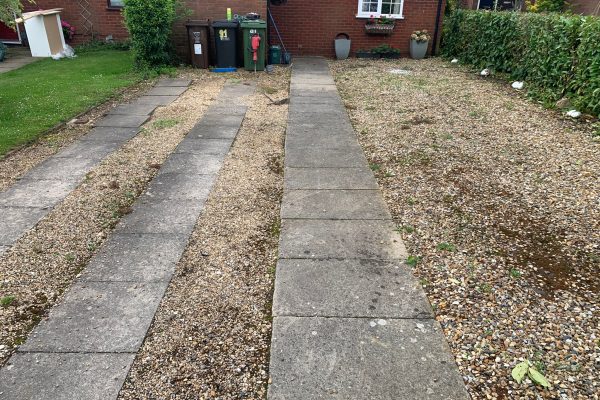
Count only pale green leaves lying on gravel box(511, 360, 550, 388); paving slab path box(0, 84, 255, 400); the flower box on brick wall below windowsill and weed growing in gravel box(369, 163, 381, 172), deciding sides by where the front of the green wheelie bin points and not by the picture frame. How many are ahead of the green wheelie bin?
3

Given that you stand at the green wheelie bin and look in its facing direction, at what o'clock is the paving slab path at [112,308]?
The paving slab path is roughly at 12 o'clock from the green wheelie bin.

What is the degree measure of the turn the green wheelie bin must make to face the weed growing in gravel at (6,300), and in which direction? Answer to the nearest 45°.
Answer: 0° — it already faces it

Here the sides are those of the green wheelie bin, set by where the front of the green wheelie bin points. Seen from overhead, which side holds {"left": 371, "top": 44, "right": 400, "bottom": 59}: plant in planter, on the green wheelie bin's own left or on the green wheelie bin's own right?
on the green wheelie bin's own left

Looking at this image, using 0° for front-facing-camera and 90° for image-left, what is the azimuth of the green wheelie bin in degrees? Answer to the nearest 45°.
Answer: approximately 0°

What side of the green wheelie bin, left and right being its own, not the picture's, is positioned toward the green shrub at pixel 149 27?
right

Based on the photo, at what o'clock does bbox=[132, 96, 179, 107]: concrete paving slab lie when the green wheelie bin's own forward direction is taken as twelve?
The concrete paving slab is roughly at 1 o'clock from the green wheelie bin.

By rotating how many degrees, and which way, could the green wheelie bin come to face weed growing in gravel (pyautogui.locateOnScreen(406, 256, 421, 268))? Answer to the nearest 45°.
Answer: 0° — it already faces it

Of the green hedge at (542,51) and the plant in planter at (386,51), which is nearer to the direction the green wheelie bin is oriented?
the green hedge

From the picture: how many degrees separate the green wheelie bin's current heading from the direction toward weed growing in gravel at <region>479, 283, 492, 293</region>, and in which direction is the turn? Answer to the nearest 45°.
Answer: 0° — it already faces it

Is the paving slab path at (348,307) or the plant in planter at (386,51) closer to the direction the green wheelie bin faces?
the paving slab path

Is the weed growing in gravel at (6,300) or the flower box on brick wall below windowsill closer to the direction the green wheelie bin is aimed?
the weed growing in gravel

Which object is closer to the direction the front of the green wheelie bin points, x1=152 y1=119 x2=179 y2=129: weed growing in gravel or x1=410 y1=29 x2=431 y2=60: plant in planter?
the weed growing in gravel

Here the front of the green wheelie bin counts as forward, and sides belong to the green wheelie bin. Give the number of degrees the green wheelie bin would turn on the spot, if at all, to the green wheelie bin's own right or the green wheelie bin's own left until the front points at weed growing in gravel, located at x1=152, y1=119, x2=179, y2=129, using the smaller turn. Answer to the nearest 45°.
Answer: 0° — it already faces it

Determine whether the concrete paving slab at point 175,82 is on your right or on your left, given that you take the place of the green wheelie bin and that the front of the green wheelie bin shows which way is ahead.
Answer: on your right
